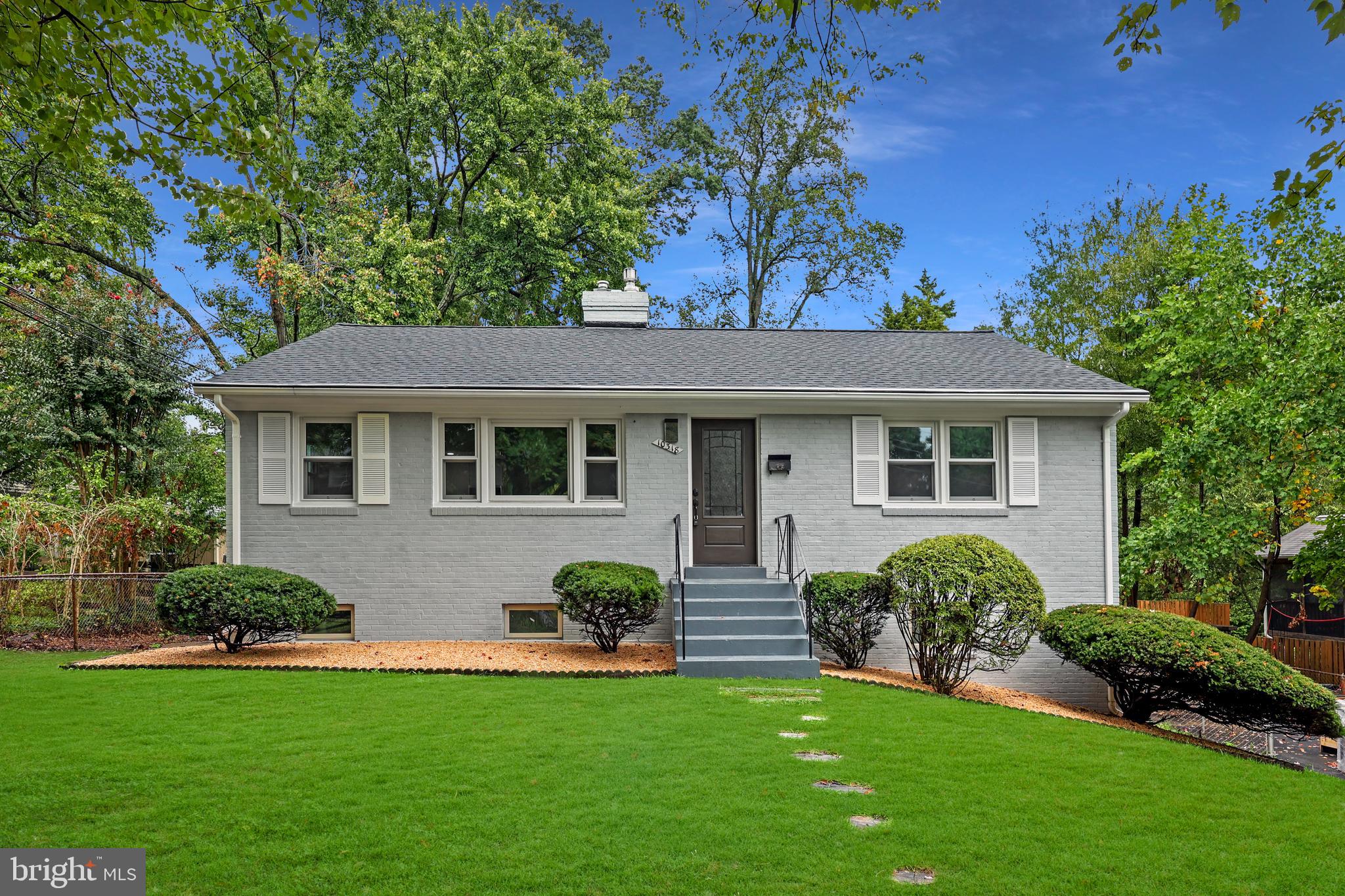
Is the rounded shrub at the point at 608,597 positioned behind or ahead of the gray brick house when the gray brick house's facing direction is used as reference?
ahead

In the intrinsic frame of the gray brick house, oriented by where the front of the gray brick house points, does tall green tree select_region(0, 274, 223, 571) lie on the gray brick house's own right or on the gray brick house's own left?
on the gray brick house's own right

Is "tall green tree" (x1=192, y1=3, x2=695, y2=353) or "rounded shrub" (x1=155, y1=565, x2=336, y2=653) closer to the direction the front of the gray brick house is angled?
the rounded shrub

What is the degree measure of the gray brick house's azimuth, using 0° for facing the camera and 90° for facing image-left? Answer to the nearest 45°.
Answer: approximately 0°

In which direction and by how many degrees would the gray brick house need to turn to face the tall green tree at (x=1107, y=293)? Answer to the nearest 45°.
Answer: approximately 135° to its left

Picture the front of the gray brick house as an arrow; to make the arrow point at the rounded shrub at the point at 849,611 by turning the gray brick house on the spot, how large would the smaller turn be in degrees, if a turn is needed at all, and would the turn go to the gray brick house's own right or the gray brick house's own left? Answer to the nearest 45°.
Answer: approximately 45° to the gray brick house's own left
